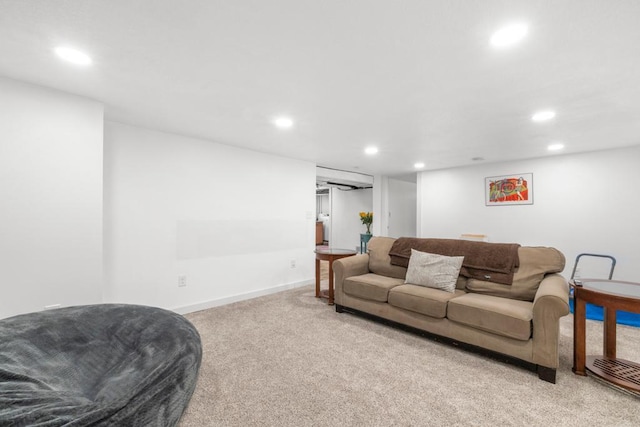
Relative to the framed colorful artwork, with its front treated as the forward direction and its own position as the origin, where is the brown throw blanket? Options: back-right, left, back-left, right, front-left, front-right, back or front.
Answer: front

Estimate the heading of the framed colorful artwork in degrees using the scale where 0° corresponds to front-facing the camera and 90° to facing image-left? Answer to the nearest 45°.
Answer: approximately 0°

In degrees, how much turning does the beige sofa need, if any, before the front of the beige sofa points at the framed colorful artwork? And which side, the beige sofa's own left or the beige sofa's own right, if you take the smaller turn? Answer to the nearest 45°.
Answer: approximately 135° to the beige sofa's own right

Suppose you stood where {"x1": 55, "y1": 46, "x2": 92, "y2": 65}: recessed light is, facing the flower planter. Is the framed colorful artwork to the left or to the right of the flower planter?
right

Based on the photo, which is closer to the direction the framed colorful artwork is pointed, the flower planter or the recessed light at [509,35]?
the recessed light

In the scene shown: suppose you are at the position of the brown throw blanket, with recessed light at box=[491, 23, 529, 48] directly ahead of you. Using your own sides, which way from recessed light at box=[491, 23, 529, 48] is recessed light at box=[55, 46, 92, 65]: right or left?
right

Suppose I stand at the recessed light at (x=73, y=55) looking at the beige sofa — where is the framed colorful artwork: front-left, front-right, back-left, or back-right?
front-left

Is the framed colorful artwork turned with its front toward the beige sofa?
yes

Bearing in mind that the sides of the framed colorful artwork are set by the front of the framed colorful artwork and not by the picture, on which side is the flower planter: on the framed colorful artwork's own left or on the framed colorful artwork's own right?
on the framed colorful artwork's own right

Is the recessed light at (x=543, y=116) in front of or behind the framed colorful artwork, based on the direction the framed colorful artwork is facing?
in front

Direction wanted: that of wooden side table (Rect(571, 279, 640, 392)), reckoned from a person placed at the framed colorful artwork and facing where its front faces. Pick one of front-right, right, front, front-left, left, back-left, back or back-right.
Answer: front

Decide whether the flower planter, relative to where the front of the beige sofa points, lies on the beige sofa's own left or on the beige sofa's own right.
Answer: on the beige sofa's own right

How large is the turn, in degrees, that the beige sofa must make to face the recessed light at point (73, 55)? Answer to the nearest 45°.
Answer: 0° — it already faces it

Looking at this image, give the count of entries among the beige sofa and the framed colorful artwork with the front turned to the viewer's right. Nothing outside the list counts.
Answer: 0

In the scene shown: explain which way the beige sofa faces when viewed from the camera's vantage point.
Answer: facing the viewer and to the left of the viewer

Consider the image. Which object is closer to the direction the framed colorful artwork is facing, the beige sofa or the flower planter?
the beige sofa

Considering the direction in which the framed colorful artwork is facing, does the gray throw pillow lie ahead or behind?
ahead
